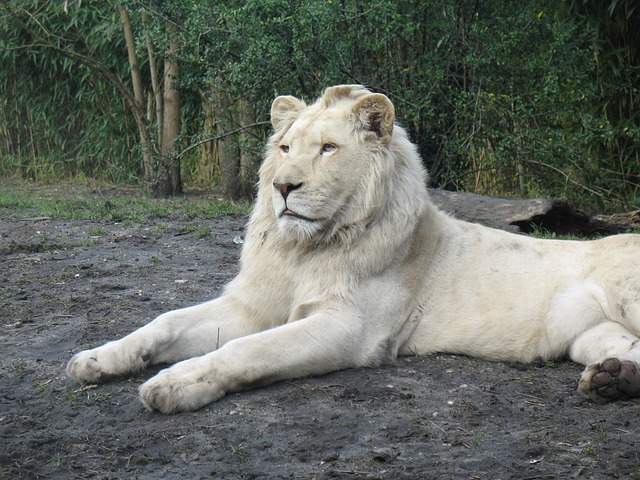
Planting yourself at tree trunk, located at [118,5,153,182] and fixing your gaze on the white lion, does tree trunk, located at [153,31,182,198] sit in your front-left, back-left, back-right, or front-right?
front-left

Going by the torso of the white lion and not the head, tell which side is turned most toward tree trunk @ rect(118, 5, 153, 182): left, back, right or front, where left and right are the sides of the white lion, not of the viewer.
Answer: right

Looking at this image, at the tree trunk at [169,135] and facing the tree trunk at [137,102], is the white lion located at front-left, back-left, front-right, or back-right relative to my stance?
back-left

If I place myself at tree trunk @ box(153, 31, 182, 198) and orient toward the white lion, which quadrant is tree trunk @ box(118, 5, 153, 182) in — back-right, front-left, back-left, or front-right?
back-right

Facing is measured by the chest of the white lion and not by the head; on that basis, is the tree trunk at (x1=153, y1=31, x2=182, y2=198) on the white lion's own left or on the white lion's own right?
on the white lion's own right

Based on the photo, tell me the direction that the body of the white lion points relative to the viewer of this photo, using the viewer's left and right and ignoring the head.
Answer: facing the viewer and to the left of the viewer

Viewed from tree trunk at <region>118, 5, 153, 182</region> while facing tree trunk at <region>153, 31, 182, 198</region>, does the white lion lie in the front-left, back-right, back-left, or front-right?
front-right
